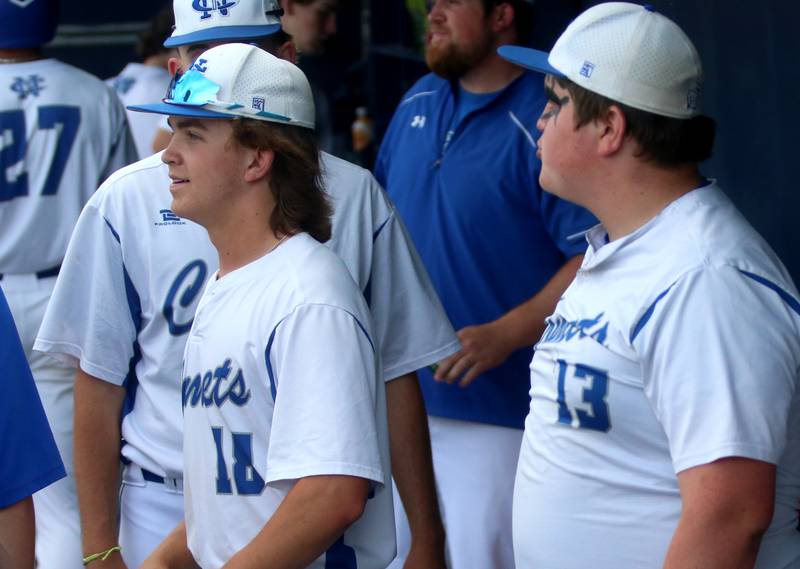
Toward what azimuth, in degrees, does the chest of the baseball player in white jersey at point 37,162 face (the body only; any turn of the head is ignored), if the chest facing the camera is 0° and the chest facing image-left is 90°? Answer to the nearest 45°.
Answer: approximately 180°

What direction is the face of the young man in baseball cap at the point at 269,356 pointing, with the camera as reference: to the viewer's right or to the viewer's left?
to the viewer's left

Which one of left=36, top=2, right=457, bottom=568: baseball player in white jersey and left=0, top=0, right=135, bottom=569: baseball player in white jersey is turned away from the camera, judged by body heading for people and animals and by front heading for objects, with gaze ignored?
left=0, top=0, right=135, bottom=569: baseball player in white jersey

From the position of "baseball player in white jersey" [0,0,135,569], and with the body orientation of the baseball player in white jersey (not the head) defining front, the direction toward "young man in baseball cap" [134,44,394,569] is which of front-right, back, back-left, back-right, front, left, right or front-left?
back

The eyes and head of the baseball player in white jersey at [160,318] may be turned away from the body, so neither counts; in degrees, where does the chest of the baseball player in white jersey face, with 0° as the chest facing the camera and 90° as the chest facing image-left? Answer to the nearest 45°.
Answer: approximately 0°

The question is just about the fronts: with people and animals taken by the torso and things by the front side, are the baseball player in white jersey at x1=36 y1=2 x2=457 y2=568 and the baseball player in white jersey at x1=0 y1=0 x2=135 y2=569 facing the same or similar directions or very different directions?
very different directions

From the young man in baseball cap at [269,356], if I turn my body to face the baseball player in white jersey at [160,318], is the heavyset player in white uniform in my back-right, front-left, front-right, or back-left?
back-right

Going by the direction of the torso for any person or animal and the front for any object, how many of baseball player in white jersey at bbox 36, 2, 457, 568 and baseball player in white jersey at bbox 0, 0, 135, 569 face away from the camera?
1

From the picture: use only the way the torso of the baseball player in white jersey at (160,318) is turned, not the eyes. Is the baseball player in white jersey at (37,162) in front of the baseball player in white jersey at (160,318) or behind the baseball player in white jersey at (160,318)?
behind
